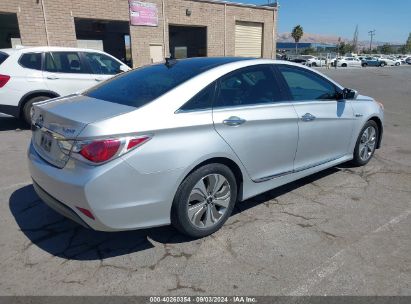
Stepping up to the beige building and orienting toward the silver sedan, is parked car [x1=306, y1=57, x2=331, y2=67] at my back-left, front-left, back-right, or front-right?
back-left

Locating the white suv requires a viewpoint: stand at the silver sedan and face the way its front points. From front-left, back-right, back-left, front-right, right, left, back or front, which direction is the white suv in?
left

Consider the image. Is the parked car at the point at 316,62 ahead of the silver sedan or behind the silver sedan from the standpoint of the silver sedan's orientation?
ahead

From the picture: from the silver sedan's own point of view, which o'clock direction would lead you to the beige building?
The beige building is roughly at 10 o'clock from the silver sedan.

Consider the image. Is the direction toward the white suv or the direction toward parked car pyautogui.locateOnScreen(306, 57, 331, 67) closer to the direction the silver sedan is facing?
the parked car

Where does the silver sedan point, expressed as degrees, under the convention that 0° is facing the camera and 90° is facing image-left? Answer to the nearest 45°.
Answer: approximately 225°
